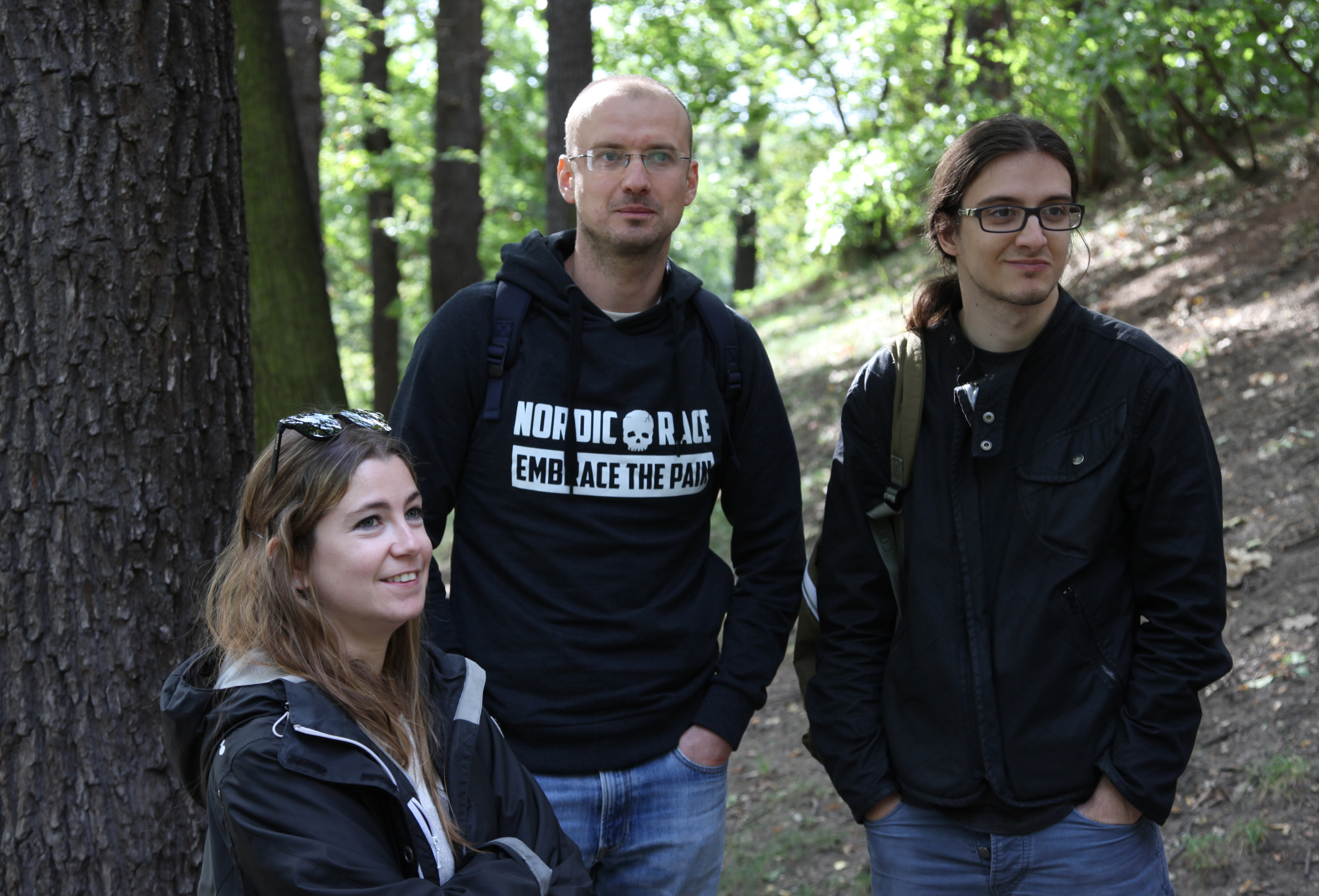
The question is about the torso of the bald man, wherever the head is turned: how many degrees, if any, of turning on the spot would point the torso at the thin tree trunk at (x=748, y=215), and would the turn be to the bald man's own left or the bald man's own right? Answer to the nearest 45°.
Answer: approximately 180°

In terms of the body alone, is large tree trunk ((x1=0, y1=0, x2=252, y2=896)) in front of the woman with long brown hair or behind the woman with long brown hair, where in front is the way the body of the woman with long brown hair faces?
behind

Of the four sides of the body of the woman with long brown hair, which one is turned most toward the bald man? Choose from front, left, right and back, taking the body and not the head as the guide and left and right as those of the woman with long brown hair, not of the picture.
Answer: left

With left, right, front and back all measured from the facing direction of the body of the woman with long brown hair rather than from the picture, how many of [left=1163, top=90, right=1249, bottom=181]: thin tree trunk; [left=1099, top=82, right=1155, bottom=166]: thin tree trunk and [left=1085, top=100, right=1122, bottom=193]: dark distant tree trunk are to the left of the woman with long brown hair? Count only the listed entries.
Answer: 3

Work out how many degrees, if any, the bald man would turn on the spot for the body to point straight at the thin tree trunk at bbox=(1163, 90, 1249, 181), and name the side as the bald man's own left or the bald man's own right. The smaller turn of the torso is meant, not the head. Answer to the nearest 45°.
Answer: approximately 135° to the bald man's own left

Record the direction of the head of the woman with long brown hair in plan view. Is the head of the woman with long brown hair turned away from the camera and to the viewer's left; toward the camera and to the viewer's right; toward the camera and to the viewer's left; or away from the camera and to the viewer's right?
toward the camera and to the viewer's right

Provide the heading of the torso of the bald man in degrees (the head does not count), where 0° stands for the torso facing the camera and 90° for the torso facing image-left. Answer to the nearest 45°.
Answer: approximately 0°

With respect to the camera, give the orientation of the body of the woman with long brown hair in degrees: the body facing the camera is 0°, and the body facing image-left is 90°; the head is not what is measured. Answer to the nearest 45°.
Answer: approximately 315°

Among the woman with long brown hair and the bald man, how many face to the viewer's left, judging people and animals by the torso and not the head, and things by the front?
0

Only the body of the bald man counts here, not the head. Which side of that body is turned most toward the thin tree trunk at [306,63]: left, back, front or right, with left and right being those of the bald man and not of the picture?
back
